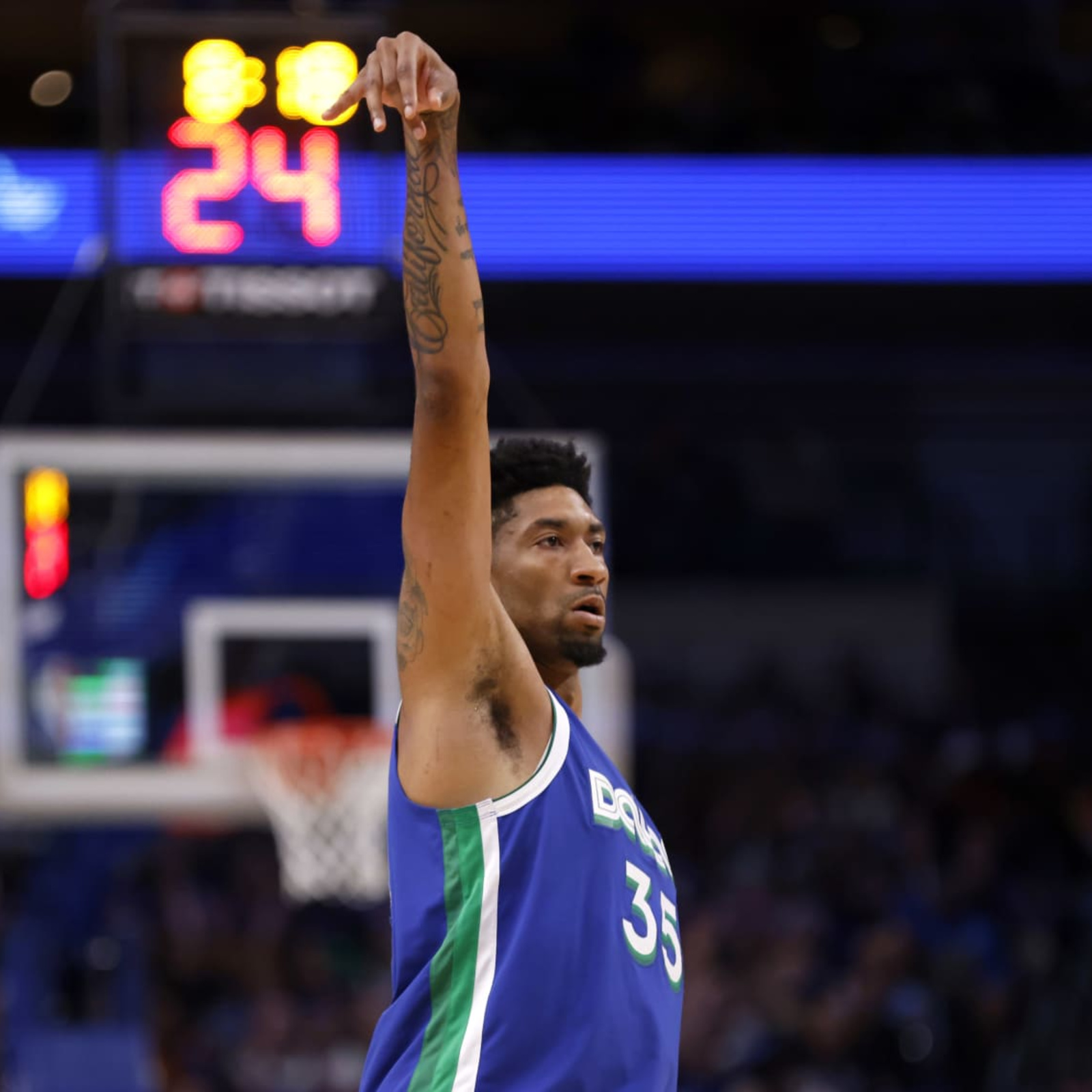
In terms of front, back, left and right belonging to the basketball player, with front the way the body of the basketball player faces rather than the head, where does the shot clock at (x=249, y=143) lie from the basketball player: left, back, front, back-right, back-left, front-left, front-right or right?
back-left

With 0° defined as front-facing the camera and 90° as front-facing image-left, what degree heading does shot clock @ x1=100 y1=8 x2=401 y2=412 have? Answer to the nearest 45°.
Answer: approximately 0°

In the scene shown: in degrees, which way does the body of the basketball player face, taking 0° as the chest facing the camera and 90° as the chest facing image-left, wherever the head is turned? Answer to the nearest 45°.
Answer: approximately 315°

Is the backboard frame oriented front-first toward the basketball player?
yes

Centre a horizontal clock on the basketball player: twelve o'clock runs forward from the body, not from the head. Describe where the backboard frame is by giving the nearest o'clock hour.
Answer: The backboard frame is roughly at 7 o'clock from the basketball player.

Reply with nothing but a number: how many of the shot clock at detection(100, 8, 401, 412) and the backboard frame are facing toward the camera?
2
